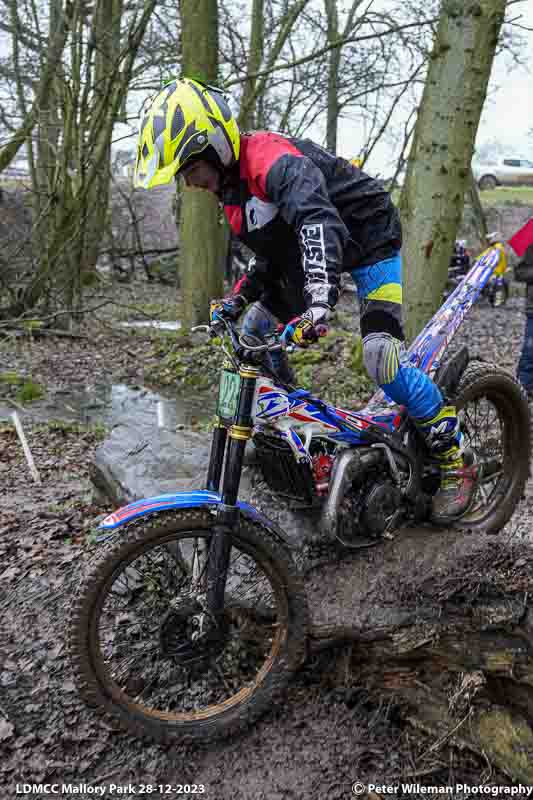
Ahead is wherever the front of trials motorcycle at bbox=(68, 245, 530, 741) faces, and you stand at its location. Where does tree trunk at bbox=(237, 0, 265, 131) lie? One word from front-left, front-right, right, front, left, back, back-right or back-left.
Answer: back-right

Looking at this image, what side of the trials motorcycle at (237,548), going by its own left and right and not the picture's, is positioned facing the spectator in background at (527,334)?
back

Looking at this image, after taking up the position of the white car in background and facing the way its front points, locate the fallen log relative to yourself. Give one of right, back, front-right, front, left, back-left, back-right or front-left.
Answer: left

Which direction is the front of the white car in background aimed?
to the viewer's left

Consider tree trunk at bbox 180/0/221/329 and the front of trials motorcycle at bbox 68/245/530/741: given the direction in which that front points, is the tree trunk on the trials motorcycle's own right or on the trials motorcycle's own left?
on the trials motorcycle's own right

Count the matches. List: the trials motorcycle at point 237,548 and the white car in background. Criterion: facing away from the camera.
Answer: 0

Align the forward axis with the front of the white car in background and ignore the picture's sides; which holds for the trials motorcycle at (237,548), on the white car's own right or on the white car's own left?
on the white car's own left

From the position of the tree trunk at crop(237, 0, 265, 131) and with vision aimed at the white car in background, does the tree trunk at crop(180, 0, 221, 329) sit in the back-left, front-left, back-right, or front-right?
back-right

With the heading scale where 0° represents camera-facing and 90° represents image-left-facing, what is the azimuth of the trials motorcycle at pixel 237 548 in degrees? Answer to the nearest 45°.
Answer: approximately 45°

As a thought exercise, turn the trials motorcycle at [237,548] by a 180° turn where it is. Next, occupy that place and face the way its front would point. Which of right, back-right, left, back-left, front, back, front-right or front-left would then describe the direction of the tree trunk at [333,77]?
front-left
